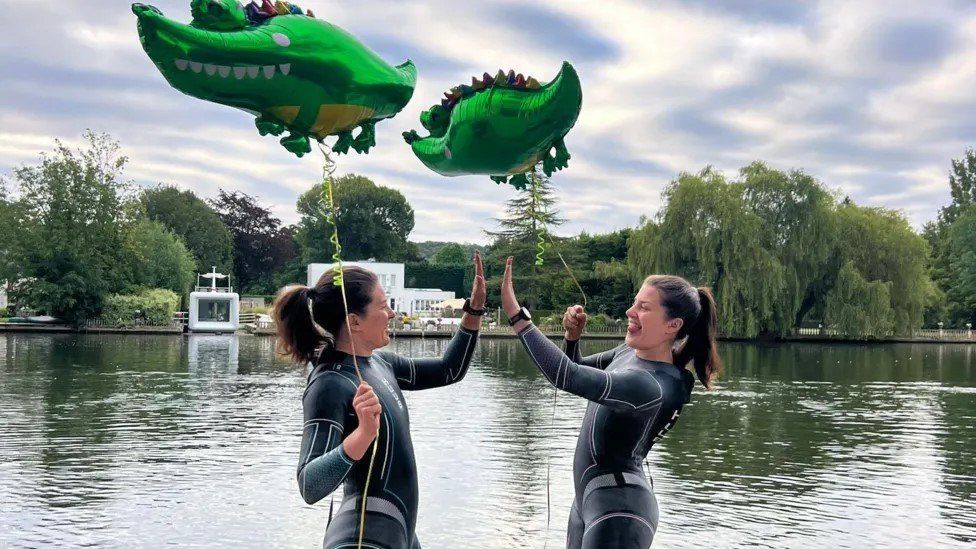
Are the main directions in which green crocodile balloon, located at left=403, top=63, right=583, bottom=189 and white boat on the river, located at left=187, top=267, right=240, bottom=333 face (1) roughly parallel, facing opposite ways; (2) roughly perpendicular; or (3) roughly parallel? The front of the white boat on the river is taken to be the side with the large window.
roughly perpendicular

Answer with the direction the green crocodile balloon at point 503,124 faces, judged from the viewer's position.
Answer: facing to the left of the viewer

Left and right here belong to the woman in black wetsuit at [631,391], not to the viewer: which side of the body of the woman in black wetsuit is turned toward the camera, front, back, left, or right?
left

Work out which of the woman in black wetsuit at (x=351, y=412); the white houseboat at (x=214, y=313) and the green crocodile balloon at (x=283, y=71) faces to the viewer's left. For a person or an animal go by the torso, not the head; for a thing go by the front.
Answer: the green crocodile balloon

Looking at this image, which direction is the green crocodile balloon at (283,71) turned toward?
to the viewer's left

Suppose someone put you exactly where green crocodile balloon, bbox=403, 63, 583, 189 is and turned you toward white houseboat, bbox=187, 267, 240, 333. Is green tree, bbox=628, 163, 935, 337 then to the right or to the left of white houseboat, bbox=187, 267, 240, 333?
right

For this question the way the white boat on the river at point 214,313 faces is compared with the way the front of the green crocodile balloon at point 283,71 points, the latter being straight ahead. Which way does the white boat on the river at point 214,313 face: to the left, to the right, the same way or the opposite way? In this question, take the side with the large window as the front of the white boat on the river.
to the left

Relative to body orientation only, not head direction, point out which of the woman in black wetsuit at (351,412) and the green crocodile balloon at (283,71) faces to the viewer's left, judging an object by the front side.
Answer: the green crocodile balloon

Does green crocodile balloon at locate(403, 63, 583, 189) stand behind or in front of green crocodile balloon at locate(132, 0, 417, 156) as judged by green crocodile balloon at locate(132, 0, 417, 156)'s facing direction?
behind
